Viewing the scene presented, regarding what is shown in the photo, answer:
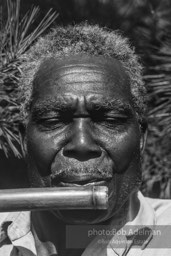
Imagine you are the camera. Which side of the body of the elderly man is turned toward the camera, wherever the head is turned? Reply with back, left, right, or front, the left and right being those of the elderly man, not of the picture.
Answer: front
